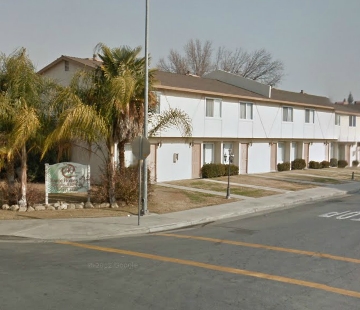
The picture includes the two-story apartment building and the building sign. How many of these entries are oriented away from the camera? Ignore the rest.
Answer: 0

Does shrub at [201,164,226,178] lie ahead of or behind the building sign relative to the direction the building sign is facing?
behind

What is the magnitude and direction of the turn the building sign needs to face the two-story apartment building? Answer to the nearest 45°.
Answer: approximately 135° to its left

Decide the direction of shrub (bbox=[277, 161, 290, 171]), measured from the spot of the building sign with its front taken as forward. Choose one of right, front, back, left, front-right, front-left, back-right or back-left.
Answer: back-left

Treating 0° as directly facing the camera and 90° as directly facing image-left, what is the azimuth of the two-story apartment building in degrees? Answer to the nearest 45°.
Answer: approximately 315°

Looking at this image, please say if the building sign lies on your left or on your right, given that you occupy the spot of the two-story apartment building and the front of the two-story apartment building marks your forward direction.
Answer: on your right

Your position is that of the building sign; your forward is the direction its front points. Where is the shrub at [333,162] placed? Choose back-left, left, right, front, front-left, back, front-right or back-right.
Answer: back-left

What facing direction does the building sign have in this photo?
toward the camera

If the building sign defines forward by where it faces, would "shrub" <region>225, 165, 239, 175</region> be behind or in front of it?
behind

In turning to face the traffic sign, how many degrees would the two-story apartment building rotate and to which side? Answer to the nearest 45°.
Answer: approximately 45° to its right

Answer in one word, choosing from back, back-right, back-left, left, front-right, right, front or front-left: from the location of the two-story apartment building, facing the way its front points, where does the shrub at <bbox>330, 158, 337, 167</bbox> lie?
left
